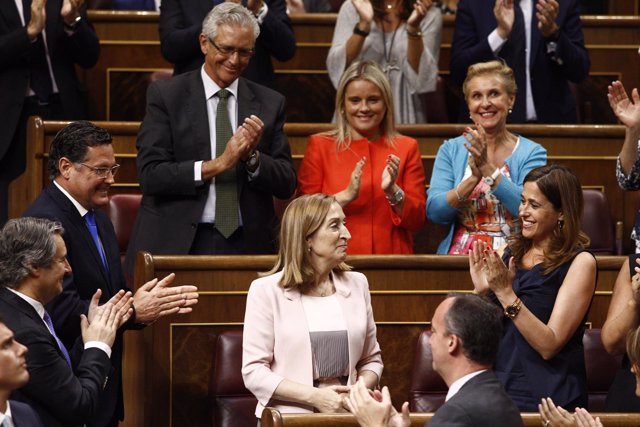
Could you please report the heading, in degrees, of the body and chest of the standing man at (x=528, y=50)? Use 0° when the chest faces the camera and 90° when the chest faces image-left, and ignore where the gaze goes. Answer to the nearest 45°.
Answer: approximately 0°

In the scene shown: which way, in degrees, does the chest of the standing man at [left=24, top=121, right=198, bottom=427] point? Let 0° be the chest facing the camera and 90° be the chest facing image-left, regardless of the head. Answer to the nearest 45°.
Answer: approximately 315°

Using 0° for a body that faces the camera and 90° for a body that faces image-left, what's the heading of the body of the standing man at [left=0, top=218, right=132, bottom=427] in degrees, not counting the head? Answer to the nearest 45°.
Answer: approximately 270°

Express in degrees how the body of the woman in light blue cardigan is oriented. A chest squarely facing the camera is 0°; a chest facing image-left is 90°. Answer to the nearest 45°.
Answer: approximately 0°

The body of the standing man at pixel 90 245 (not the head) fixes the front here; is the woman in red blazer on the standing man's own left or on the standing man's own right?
on the standing man's own left

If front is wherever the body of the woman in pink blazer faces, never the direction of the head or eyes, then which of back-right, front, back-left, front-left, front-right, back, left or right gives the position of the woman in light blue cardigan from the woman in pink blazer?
left

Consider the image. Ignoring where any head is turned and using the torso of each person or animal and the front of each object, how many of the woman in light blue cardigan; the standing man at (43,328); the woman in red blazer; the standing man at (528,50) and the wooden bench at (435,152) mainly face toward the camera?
4

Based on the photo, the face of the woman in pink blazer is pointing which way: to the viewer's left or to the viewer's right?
to the viewer's right

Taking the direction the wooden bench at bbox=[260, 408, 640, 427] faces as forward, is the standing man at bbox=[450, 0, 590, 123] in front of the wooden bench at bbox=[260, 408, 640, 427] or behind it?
behind
